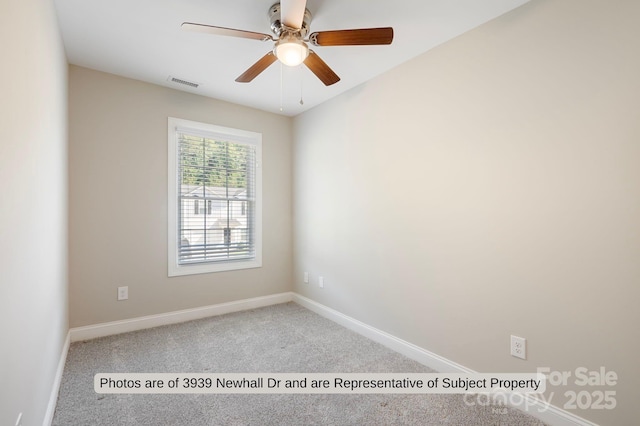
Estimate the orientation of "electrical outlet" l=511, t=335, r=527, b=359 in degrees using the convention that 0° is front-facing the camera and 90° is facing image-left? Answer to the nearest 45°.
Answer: approximately 45°

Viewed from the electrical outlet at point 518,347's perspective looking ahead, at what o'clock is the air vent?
The air vent is roughly at 1 o'clock from the electrical outlet.

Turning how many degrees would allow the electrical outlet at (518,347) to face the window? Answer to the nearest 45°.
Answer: approximately 45° to its right
